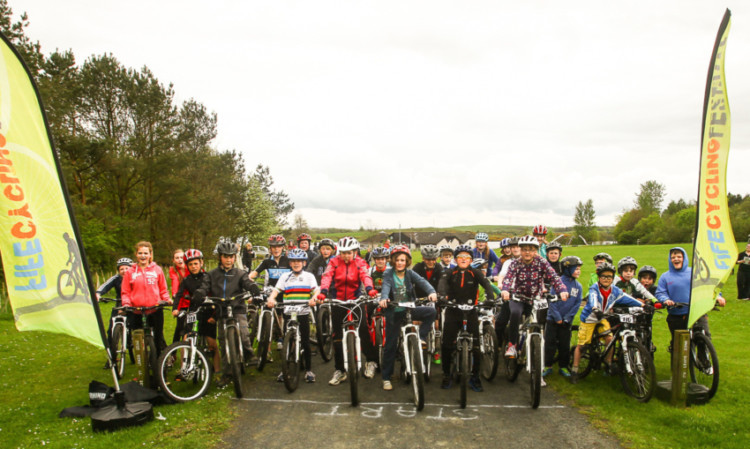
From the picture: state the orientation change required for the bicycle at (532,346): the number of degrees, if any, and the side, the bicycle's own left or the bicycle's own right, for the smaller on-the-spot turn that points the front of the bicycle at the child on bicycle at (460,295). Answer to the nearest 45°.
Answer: approximately 90° to the bicycle's own right

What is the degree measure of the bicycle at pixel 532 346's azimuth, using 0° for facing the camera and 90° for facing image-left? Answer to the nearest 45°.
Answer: approximately 0°

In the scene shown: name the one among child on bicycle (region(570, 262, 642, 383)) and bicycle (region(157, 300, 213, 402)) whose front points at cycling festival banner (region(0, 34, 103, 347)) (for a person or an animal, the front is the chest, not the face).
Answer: the bicycle

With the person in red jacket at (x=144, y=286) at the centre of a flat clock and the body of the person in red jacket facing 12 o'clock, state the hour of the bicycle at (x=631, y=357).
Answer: The bicycle is roughly at 10 o'clock from the person in red jacket.
